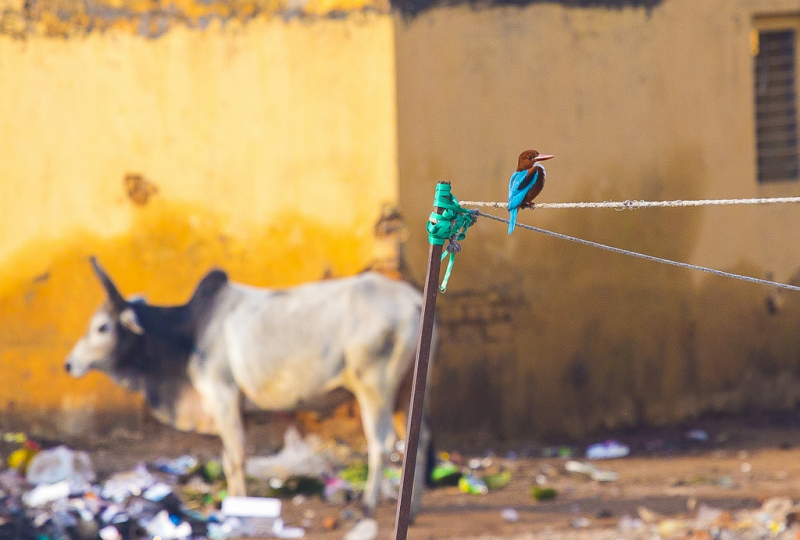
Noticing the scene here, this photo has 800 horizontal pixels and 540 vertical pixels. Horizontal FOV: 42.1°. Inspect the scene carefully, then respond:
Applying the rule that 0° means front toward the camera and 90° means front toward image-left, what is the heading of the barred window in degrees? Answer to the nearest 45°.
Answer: approximately 0°

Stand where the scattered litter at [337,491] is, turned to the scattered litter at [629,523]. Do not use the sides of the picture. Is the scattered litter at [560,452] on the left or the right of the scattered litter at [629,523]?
left

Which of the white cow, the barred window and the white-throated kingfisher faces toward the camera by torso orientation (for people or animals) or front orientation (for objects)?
the barred window

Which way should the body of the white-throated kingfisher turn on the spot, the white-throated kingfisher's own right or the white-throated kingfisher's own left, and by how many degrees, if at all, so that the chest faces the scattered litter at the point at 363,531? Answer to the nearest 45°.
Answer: approximately 135° to the white-throated kingfisher's own left

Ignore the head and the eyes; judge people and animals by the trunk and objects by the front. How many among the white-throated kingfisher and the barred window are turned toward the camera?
1

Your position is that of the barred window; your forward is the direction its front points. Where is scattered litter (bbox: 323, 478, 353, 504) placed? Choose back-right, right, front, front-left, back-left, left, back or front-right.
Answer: front-right

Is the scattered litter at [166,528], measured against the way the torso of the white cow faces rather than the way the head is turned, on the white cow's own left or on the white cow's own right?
on the white cow's own left

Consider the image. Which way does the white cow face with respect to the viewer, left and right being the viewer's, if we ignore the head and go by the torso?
facing to the left of the viewer

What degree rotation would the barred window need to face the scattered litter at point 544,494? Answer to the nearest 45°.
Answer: approximately 45° to its right

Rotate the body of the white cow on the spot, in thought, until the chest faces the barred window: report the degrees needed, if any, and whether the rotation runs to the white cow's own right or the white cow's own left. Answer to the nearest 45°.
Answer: approximately 180°
